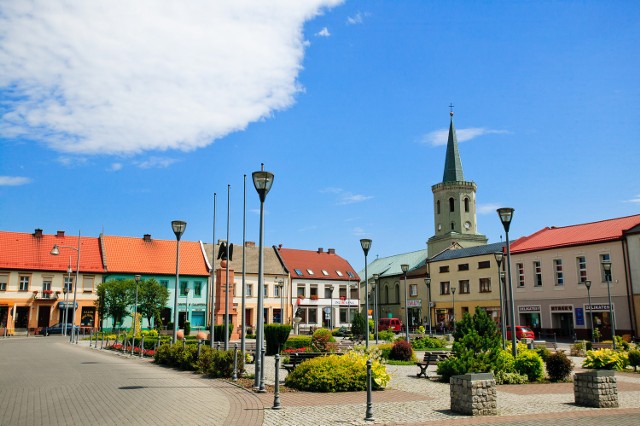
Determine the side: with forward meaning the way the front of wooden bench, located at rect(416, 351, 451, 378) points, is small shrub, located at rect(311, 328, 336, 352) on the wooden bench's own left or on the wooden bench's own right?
on the wooden bench's own right

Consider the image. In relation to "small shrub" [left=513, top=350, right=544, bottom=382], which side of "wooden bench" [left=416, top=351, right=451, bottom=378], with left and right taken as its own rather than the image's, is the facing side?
left

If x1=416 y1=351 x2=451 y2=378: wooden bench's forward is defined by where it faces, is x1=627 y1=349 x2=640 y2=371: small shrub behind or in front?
behind

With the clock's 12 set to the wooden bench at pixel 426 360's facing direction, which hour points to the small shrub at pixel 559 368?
The small shrub is roughly at 8 o'clock from the wooden bench.

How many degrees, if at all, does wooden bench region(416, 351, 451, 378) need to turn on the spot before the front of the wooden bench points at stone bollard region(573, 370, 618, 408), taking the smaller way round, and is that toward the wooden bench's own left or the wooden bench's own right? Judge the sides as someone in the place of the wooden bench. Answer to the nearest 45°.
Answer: approximately 90° to the wooden bench's own left

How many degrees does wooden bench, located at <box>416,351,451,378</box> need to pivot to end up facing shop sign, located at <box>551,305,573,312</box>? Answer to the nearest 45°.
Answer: approximately 135° to its right

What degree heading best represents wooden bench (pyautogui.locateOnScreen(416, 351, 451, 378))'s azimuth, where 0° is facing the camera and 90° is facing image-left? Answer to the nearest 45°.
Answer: approximately 45°

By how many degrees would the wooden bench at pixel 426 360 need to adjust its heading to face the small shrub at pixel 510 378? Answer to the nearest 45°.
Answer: approximately 90° to its left

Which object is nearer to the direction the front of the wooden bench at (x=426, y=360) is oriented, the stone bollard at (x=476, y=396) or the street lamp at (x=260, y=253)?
the street lamp

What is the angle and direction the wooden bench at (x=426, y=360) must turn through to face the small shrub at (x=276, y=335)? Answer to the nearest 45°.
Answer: approximately 90° to its right
